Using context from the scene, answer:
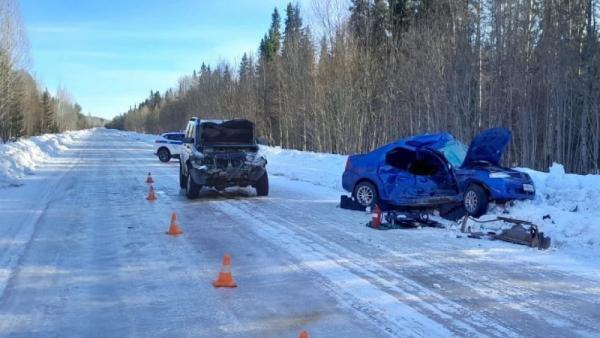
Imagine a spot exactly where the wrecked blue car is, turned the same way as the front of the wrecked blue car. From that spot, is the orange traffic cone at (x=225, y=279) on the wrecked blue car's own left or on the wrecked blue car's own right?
on the wrecked blue car's own right

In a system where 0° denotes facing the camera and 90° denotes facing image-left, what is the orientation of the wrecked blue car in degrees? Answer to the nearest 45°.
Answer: approximately 315°
